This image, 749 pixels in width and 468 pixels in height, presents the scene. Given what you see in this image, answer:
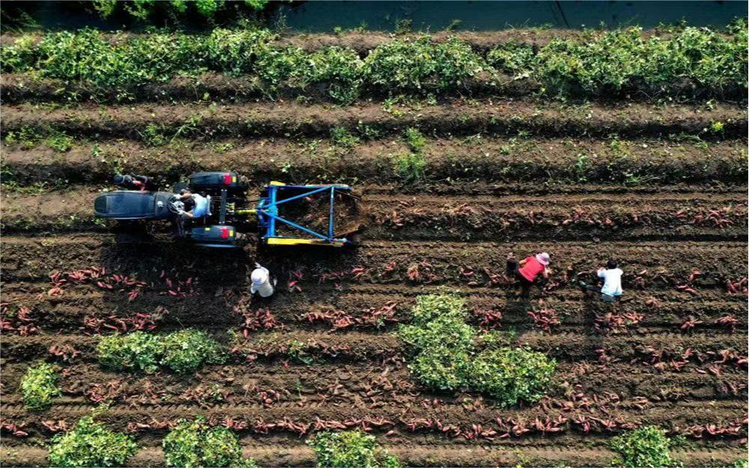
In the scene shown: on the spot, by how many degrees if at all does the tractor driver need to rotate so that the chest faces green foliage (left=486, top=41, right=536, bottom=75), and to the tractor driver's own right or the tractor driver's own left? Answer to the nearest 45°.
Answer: approximately 180°

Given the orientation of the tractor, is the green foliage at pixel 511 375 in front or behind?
behind

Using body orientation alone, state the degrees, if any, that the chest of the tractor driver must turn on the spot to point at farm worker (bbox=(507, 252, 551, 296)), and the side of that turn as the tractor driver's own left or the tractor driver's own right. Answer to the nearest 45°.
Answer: approximately 180°

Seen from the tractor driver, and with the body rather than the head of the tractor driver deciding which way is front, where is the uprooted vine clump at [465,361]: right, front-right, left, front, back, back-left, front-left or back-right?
back

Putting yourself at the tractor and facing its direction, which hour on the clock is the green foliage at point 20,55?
The green foliage is roughly at 1 o'clock from the tractor.

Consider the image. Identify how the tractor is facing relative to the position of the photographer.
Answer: facing to the left of the viewer

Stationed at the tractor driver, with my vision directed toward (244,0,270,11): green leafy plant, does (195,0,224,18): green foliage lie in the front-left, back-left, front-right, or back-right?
front-left

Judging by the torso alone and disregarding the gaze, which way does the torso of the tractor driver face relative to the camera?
to the viewer's left
